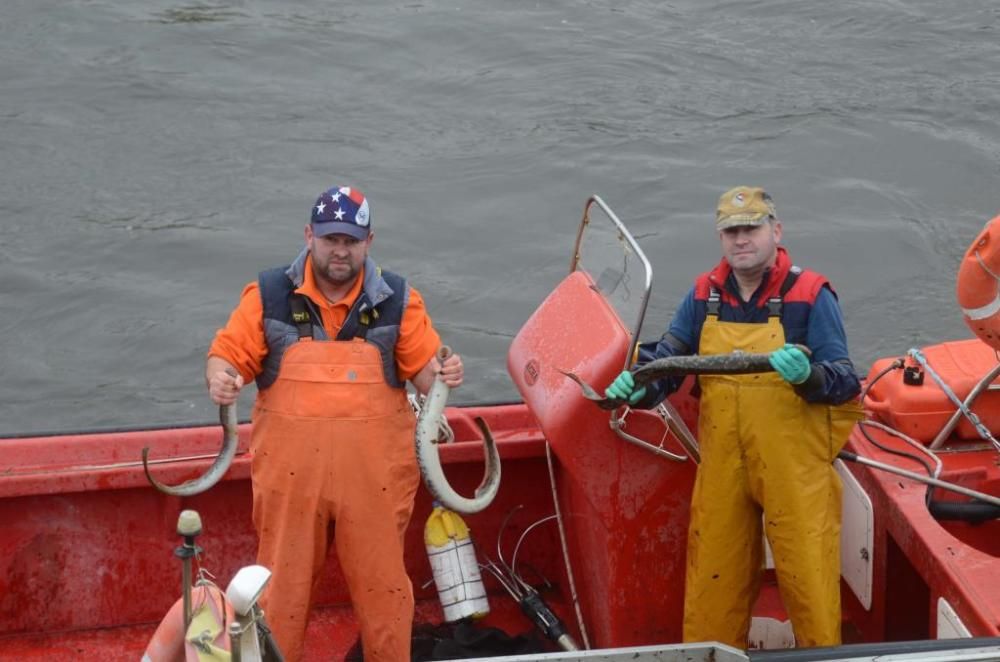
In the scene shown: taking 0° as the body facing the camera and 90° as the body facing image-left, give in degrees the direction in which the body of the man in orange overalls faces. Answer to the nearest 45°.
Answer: approximately 0°

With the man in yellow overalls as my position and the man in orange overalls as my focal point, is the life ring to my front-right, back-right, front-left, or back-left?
back-right

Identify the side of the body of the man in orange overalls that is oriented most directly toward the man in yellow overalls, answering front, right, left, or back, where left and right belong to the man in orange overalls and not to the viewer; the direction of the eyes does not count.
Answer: left

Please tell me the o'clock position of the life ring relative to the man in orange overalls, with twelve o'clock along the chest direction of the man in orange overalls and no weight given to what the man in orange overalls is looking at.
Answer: The life ring is roughly at 9 o'clock from the man in orange overalls.

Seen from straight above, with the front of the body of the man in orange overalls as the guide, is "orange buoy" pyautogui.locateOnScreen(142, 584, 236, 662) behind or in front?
in front

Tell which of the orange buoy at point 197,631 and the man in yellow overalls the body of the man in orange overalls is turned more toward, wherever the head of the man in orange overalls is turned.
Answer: the orange buoy

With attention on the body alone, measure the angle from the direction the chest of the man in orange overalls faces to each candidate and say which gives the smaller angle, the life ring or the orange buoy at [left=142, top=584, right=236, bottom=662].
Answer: the orange buoy
